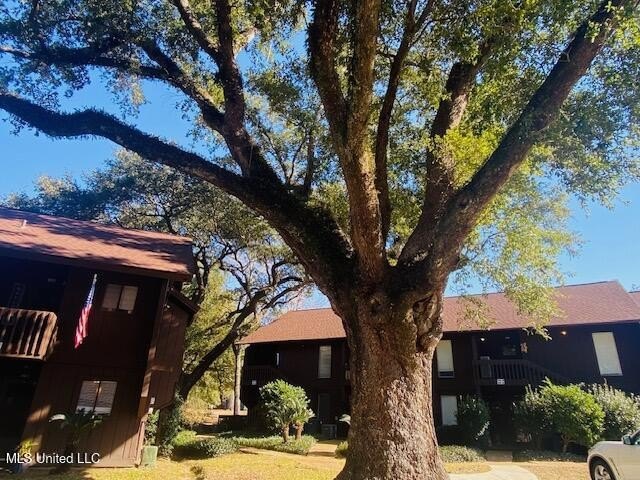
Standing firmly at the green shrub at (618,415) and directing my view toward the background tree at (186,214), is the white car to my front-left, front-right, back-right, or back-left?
front-left

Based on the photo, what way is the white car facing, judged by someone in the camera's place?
facing away from the viewer and to the left of the viewer

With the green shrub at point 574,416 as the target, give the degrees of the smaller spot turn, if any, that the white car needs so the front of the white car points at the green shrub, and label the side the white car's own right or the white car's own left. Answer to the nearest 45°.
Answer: approximately 45° to the white car's own right

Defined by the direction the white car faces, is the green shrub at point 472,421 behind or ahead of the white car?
ahead

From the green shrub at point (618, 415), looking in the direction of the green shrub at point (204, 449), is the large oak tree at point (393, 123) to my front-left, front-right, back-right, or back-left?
front-left

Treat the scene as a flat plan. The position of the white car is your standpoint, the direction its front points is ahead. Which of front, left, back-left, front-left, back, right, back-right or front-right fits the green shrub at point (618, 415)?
front-right

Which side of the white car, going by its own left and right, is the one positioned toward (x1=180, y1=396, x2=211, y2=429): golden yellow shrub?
front

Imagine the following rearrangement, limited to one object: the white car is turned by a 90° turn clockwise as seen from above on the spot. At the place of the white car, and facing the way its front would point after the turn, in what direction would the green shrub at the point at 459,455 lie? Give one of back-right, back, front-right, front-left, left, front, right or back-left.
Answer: left

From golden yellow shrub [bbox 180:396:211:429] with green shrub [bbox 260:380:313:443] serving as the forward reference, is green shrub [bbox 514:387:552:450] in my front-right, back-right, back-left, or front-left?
front-left
